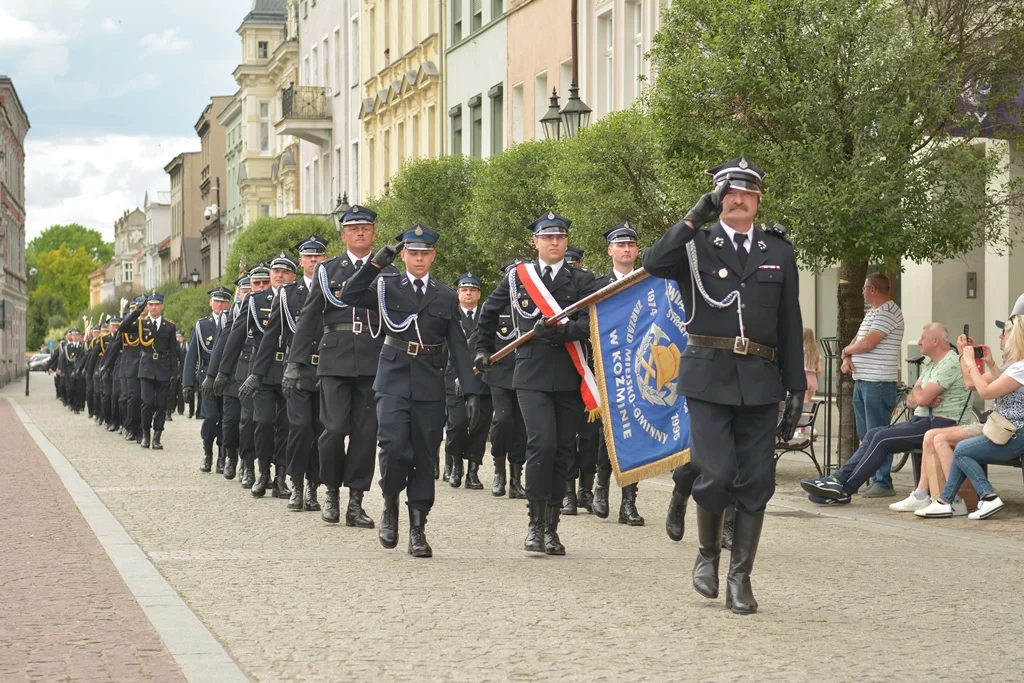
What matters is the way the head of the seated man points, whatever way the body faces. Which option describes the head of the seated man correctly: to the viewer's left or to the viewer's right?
to the viewer's left

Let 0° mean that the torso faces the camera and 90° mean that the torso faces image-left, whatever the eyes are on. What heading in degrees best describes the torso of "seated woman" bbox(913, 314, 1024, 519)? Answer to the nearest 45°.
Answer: approximately 90°

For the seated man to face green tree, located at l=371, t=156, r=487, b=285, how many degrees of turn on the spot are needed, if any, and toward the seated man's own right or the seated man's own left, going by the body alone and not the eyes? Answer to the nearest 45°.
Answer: approximately 45° to the seated man's own right

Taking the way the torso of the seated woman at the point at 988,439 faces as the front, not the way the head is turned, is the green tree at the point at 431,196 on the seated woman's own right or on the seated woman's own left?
on the seated woman's own right

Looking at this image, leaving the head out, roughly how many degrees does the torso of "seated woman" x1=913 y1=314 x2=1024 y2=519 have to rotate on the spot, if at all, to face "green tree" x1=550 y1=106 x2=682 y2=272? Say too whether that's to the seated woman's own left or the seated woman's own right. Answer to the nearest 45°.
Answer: approximately 45° to the seated woman's own right

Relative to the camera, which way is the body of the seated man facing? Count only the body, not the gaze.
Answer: to the viewer's left

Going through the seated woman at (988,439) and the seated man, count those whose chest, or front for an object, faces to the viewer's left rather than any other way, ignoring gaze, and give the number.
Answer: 2

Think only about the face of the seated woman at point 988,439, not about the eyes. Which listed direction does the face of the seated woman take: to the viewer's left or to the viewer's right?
to the viewer's left
